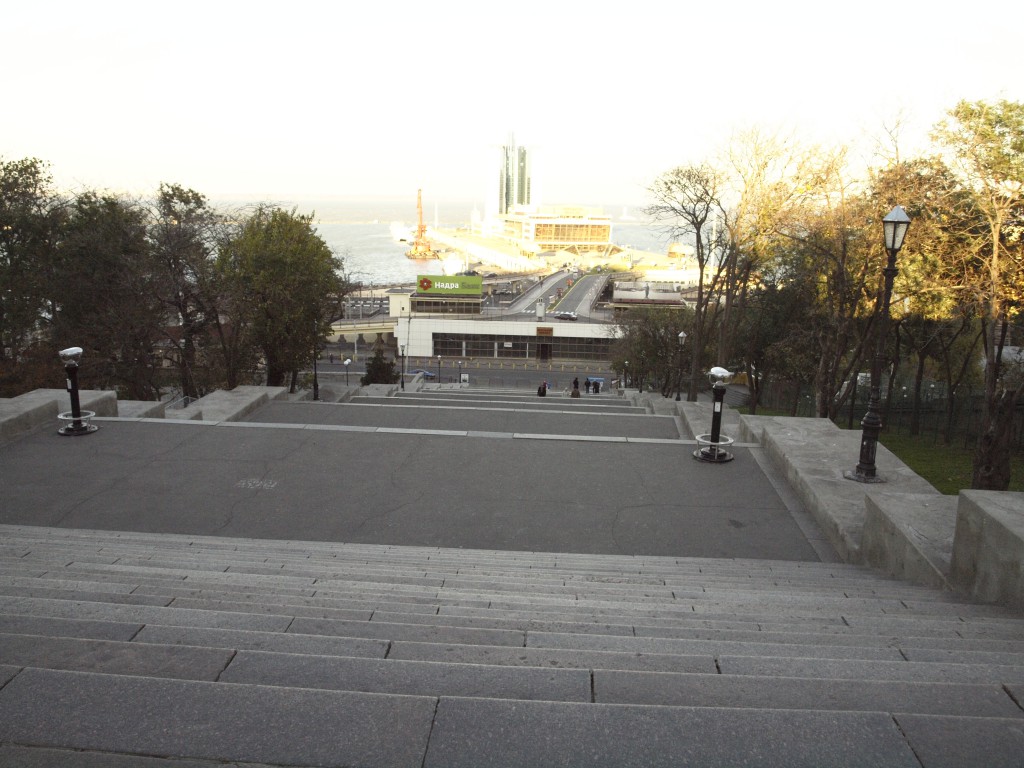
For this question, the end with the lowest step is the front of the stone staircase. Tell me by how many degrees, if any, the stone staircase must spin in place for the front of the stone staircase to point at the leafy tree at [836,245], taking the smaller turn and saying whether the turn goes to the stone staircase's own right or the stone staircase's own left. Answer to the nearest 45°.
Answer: approximately 45° to the stone staircase's own right

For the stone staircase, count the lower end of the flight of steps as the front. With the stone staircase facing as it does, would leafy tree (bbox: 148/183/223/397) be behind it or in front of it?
in front

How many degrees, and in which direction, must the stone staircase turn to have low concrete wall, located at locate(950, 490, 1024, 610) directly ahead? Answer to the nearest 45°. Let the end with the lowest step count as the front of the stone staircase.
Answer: approximately 45° to its right

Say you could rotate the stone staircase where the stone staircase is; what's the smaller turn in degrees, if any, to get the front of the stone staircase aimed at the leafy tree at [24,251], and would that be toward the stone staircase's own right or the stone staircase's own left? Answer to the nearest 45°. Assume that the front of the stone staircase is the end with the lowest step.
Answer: approximately 45° to the stone staircase's own left

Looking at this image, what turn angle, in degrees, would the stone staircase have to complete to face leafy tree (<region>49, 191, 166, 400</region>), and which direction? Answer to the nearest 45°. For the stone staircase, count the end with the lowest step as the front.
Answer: approximately 45° to its left

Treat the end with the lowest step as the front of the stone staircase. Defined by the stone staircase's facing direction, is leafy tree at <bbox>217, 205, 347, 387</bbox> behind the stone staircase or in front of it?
in front

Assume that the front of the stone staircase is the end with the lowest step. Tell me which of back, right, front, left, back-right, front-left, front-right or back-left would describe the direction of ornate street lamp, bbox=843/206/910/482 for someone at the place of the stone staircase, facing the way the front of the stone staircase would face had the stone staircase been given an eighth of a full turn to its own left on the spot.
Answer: right

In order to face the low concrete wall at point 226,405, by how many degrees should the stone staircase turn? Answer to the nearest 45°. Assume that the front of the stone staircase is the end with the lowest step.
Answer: approximately 45° to its left

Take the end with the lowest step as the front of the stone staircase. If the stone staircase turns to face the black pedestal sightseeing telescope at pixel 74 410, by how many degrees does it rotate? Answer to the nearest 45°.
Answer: approximately 45° to its left

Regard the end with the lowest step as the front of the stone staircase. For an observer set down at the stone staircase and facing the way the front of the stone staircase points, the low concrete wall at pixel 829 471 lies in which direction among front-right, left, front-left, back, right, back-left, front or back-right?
front-right

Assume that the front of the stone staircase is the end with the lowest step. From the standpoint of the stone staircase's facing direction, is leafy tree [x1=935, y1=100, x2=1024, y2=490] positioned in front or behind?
in front

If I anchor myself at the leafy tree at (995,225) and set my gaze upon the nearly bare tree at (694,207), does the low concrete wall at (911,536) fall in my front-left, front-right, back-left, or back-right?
back-left

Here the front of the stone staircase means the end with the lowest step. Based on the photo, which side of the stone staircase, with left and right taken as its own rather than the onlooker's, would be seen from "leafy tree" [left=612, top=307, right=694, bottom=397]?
front

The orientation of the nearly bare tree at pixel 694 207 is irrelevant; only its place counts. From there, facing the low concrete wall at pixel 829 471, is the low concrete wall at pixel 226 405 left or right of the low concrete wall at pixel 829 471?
right

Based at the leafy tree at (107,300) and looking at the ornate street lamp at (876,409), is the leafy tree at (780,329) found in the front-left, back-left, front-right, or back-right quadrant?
front-left

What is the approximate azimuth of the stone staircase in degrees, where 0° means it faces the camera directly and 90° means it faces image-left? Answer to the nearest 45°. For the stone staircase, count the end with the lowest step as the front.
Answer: approximately 180°
